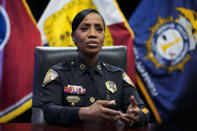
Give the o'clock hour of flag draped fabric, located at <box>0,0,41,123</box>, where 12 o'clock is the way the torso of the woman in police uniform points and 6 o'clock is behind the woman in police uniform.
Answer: The flag draped fabric is roughly at 5 o'clock from the woman in police uniform.

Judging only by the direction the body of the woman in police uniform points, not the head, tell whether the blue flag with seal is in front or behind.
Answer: behind

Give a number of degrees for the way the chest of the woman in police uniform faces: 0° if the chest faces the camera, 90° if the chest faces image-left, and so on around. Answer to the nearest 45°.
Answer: approximately 0°

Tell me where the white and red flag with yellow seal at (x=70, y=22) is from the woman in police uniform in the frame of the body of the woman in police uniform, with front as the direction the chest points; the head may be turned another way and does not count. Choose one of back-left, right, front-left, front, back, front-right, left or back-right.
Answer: back
